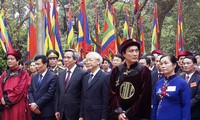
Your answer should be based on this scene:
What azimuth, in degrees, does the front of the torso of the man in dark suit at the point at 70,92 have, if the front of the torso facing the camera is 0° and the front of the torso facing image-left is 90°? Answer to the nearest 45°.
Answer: approximately 45°

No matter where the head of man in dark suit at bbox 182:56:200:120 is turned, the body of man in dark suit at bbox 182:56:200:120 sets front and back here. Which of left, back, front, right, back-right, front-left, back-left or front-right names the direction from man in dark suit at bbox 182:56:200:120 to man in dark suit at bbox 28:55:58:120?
front-right

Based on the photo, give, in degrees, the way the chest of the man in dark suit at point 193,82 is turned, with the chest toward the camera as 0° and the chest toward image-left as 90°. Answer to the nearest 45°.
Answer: approximately 45°

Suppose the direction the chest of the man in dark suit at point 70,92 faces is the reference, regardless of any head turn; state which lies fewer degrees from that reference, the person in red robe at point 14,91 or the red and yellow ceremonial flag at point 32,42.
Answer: the person in red robe

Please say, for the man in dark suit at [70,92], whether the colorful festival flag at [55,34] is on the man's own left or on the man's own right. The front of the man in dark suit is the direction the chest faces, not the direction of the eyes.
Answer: on the man's own right

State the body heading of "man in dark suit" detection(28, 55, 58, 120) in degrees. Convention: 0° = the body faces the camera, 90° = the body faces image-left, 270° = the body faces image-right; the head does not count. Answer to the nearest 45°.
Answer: approximately 45°
